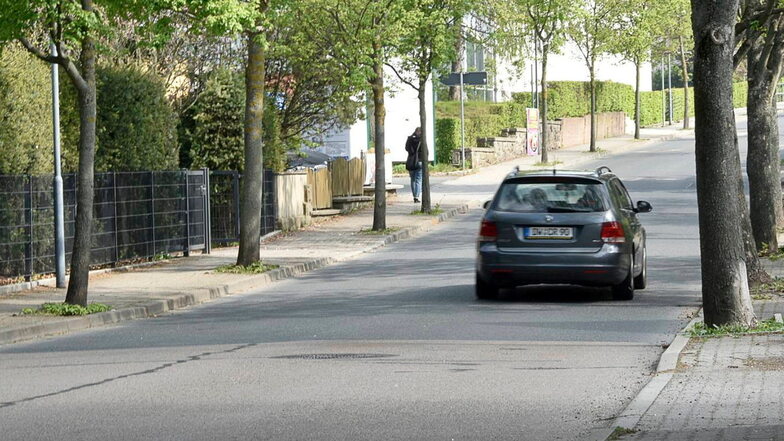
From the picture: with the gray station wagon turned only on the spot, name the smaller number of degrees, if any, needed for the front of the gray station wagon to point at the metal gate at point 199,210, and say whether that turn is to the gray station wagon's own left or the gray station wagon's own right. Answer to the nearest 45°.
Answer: approximately 45° to the gray station wagon's own left

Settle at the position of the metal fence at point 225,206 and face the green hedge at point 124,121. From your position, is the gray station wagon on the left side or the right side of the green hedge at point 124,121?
left

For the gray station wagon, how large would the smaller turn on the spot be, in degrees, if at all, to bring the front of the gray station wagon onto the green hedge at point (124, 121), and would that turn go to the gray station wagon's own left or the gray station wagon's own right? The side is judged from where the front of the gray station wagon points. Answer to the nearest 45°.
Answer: approximately 45° to the gray station wagon's own left

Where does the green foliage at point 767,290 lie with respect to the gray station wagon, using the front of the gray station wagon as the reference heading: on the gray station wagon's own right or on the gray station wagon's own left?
on the gray station wagon's own right

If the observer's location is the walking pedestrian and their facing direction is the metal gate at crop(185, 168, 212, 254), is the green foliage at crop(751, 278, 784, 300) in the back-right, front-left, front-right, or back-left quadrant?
front-left

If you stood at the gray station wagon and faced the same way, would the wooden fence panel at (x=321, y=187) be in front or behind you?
in front

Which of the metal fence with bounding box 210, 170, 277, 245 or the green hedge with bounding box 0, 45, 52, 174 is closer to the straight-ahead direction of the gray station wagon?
the metal fence

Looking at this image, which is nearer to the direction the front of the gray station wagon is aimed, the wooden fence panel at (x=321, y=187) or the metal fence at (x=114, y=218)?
the wooden fence panel

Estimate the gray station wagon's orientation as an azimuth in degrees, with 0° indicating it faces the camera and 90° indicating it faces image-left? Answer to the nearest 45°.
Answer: approximately 180°

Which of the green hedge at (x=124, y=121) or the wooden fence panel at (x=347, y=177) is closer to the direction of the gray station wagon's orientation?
the wooden fence panel

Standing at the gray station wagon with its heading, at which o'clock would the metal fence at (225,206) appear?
The metal fence is roughly at 11 o'clock from the gray station wagon.

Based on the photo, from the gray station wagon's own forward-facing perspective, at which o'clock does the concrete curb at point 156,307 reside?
The concrete curb is roughly at 9 o'clock from the gray station wagon.

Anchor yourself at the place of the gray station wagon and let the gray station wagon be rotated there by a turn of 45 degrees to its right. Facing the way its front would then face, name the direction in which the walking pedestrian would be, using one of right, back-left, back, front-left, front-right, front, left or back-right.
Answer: front-left
